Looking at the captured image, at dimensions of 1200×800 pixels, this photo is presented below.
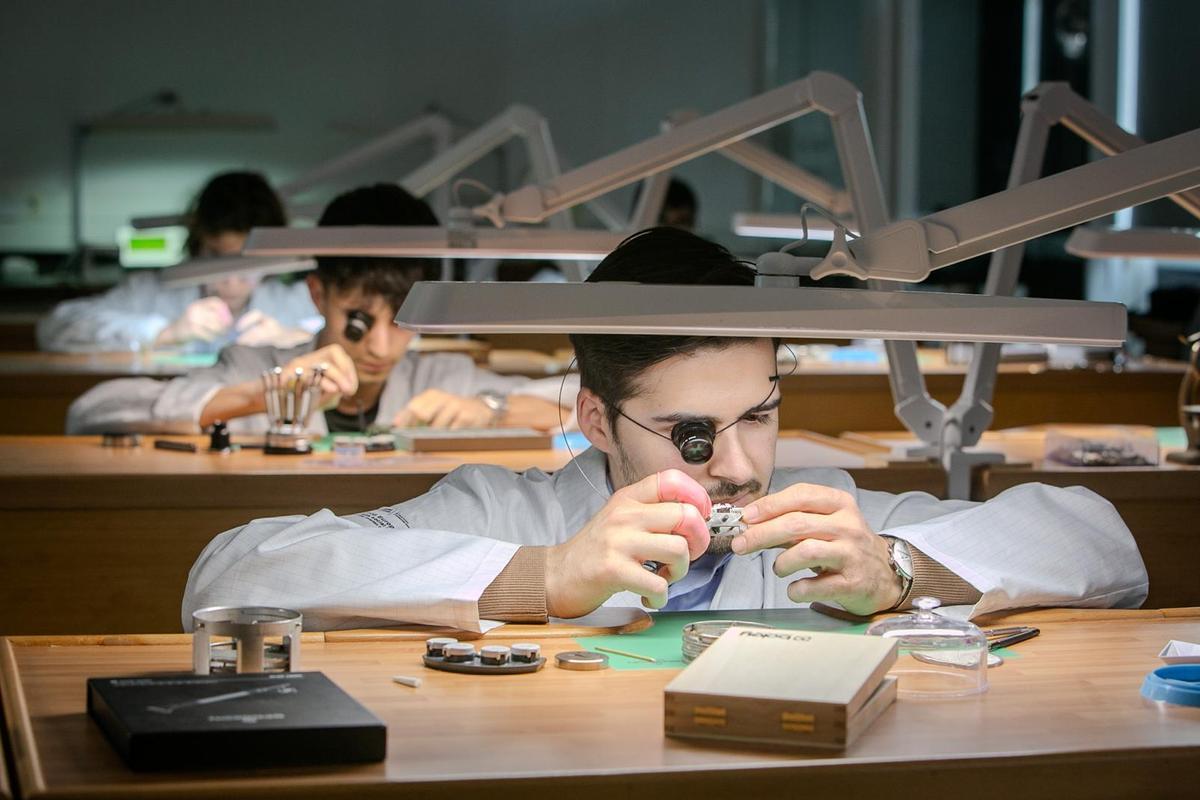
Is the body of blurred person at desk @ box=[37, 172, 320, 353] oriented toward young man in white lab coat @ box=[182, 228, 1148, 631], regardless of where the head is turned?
yes

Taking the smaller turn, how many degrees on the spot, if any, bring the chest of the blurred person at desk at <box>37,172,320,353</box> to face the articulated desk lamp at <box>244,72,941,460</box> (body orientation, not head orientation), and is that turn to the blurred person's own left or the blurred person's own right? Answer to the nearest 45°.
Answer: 0° — they already face it

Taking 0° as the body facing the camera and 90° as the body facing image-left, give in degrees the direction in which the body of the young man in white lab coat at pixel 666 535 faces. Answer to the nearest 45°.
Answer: approximately 0°

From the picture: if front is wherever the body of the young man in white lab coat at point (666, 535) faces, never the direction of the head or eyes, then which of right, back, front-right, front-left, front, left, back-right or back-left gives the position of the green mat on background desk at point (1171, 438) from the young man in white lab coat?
back-left

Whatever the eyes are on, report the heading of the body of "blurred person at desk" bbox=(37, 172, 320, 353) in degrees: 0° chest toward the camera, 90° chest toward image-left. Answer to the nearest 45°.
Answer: approximately 0°
